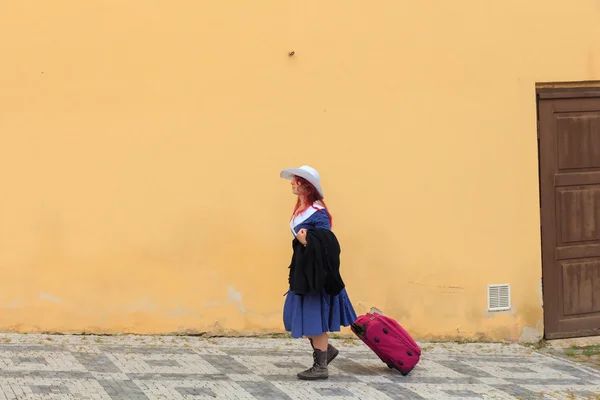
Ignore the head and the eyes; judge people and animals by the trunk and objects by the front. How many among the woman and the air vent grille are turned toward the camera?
1

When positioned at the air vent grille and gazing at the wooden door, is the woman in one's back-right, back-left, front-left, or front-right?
back-right

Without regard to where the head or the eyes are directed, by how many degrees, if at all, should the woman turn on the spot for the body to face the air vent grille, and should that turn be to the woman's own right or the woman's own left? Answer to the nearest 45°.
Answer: approximately 135° to the woman's own right

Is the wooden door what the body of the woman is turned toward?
no

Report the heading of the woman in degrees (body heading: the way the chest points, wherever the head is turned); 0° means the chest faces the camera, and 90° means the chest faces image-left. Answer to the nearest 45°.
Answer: approximately 90°

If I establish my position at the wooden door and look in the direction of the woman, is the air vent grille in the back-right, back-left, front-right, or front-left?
front-right

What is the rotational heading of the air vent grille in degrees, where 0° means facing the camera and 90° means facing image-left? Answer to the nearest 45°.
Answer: approximately 0°

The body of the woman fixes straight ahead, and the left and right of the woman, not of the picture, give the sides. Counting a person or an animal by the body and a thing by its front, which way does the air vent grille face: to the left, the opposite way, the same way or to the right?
to the left

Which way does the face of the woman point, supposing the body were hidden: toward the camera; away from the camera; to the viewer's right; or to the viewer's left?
to the viewer's left

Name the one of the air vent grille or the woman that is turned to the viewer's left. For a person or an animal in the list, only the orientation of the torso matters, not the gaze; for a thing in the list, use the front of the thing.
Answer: the woman

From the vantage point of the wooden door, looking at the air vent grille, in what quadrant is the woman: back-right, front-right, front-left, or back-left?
front-left

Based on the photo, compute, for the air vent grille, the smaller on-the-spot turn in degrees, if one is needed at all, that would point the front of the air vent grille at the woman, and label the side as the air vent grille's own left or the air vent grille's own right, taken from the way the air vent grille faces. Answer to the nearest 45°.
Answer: approximately 45° to the air vent grille's own right
